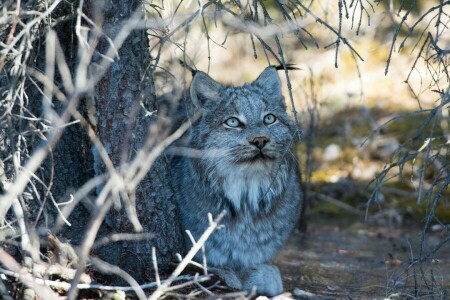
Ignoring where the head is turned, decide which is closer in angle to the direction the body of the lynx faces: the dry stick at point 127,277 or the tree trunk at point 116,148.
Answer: the dry stick

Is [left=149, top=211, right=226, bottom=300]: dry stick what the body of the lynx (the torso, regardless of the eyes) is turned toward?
no

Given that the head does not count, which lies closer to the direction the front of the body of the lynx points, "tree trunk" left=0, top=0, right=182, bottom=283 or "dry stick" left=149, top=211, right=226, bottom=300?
the dry stick

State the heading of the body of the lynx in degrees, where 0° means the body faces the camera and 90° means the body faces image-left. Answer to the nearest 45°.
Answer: approximately 0°

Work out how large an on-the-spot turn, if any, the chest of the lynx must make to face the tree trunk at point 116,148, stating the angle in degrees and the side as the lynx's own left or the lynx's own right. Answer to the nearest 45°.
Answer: approximately 45° to the lynx's own right

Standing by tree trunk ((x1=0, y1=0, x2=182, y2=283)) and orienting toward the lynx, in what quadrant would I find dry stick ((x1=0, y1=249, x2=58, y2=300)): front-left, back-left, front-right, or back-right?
back-right
